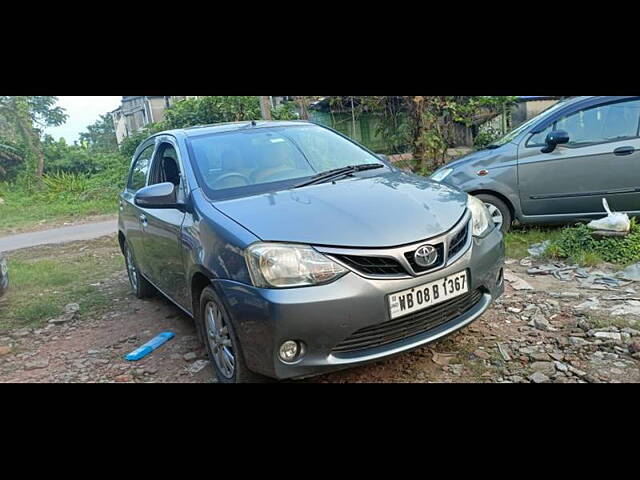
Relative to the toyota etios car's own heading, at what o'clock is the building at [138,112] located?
The building is roughly at 7 o'clock from the toyota etios car.

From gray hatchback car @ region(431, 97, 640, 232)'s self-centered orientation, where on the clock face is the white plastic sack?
The white plastic sack is roughly at 8 o'clock from the gray hatchback car.

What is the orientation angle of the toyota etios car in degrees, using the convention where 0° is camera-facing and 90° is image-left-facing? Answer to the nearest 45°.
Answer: approximately 315°

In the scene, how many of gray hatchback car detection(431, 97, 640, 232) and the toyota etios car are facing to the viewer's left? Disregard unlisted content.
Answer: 1

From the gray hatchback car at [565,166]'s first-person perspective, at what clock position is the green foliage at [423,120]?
The green foliage is roughly at 2 o'clock from the gray hatchback car.

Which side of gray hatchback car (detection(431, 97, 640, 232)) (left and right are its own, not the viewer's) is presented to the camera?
left

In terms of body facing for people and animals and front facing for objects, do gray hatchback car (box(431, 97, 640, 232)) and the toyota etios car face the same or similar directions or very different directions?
very different directions

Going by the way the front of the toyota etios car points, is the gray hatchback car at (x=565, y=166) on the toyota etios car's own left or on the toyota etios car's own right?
on the toyota etios car's own left

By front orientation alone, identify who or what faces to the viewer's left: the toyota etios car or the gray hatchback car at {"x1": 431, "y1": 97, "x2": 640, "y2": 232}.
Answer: the gray hatchback car
